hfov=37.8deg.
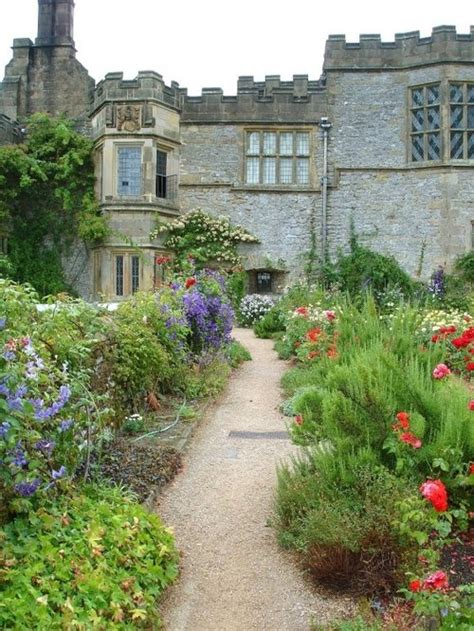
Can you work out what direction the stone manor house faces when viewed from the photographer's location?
facing the viewer

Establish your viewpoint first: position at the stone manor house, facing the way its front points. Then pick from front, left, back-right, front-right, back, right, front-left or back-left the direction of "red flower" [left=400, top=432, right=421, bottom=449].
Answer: front

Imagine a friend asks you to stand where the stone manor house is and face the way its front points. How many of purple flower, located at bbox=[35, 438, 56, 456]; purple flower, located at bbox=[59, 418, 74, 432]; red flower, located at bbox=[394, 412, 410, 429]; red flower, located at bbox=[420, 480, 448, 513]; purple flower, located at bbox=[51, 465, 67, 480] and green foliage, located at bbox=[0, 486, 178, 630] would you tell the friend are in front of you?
6

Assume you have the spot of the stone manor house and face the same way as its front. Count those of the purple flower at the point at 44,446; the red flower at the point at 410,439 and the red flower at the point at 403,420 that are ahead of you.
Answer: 3

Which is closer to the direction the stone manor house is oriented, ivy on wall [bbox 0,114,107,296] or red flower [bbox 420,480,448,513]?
the red flower

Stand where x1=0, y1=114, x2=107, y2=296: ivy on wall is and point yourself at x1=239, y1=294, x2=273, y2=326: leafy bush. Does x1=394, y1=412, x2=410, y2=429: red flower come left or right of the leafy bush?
right

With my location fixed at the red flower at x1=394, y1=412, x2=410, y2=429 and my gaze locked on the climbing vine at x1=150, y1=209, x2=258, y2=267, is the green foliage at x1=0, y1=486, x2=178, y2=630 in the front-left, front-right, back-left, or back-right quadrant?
back-left

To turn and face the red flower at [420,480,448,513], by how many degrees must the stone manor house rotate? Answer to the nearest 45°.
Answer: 0° — it already faces it

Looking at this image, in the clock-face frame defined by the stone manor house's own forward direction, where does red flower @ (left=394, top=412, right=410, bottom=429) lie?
The red flower is roughly at 12 o'clock from the stone manor house.

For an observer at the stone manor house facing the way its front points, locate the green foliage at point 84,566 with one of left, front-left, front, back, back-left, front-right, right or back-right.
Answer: front

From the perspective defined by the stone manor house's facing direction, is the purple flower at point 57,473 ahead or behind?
ahead

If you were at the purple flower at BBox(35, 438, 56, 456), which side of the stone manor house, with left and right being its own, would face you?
front

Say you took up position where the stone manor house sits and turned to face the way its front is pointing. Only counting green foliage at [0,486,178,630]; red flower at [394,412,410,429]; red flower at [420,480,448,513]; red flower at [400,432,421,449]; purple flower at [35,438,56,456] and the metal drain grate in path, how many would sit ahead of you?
6
